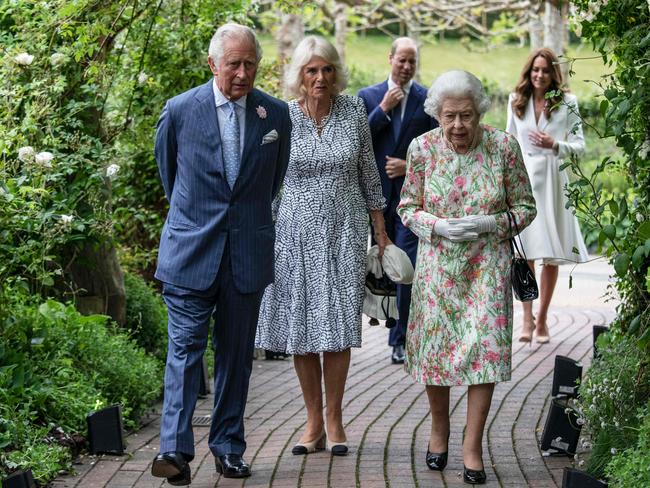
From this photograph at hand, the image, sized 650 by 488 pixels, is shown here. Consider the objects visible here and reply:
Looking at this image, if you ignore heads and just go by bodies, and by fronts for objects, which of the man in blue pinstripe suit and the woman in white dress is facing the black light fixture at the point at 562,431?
the woman in white dress

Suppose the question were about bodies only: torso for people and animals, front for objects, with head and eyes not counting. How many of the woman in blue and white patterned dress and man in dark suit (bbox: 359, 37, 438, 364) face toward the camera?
2

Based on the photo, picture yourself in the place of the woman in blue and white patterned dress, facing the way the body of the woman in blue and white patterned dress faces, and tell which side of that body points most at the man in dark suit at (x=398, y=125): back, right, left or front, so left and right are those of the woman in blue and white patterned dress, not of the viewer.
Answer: back

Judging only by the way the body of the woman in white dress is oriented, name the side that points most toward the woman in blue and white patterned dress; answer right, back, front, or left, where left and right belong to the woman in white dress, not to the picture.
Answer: front

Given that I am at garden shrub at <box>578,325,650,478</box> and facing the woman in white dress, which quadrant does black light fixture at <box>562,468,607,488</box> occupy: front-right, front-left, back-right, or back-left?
back-left

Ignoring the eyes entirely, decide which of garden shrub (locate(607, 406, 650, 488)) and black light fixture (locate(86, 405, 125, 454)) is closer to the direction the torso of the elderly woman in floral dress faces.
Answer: the garden shrub

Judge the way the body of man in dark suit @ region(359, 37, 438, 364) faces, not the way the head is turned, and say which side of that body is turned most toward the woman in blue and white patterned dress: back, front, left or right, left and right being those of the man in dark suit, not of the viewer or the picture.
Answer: front

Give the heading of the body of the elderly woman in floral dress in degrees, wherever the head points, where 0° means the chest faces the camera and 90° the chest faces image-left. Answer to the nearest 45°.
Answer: approximately 0°

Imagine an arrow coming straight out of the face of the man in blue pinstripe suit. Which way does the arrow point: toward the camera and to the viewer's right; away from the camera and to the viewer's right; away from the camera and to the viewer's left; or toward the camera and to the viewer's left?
toward the camera and to the viewer's right

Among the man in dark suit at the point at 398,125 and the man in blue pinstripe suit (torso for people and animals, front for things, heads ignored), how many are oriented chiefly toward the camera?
2

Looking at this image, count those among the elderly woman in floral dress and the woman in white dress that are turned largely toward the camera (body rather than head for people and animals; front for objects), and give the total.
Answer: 2
